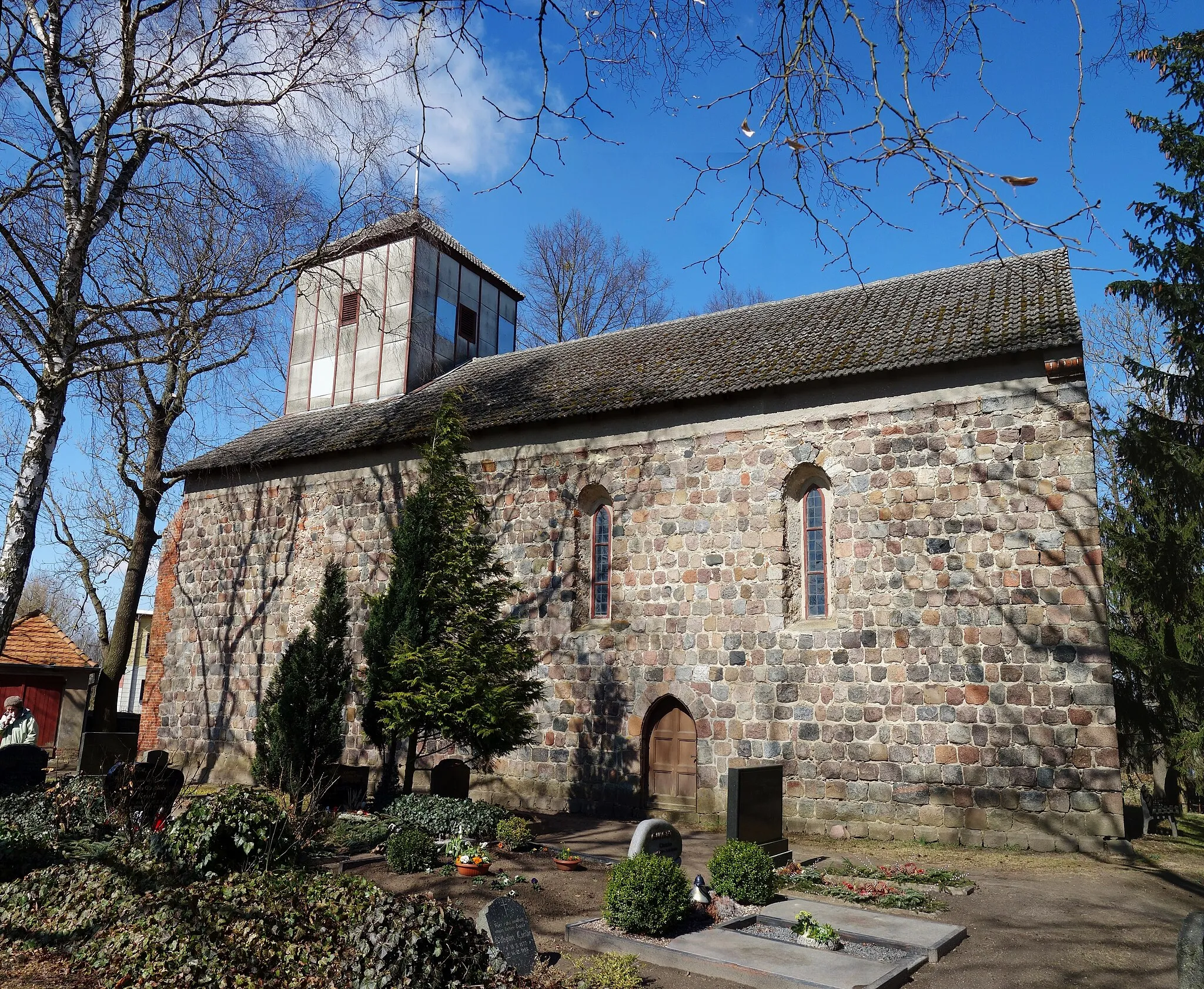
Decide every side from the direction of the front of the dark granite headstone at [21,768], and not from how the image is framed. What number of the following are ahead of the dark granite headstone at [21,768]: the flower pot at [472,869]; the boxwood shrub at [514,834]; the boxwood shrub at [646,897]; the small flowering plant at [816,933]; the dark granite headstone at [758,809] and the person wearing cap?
5

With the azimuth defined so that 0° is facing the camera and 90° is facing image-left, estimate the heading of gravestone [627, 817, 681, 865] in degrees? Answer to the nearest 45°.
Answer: approximately 315°

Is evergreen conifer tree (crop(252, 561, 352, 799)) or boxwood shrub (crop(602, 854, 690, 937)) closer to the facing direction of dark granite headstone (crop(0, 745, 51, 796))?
the boxwood shrub

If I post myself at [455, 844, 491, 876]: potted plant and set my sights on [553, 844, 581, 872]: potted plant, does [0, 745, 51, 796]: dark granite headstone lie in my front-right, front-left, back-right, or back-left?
back-left

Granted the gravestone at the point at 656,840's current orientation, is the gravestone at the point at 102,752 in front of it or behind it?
behind

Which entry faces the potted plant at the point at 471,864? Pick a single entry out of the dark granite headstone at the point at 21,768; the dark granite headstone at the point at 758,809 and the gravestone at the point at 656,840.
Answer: the dark granite headstone at the point at 21,768

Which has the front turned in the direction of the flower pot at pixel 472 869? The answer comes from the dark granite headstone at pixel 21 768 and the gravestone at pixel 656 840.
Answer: the dark granite headstone

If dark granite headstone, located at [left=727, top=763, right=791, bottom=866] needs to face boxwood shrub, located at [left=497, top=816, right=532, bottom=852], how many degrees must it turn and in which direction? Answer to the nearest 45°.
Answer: approximately 135° to its right

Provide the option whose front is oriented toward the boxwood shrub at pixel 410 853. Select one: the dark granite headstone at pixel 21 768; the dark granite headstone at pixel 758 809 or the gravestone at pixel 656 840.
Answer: the dark granite headstone at pixel 21 768
